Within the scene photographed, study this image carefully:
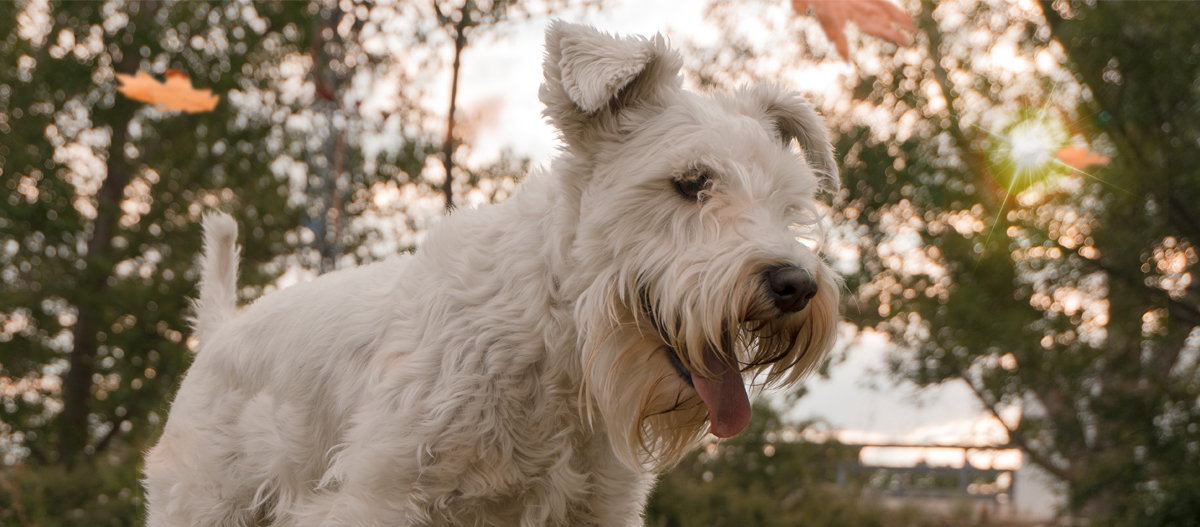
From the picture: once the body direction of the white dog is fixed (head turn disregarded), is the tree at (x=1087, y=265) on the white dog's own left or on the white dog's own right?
on the white dog's own left

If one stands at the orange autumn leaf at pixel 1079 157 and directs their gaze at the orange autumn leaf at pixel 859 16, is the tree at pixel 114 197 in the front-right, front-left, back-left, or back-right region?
front-right

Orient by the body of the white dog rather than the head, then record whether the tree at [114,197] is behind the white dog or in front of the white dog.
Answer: behind

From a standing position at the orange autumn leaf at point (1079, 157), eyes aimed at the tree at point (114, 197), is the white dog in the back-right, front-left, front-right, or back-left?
front-left

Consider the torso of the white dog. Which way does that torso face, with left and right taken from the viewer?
facing the viewer and to the right of the viewer

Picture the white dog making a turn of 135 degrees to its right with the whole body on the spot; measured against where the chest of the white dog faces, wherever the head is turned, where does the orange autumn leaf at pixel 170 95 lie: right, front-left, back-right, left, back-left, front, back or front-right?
front-right

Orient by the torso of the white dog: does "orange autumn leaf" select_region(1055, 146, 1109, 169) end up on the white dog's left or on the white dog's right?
on the white dog's left
